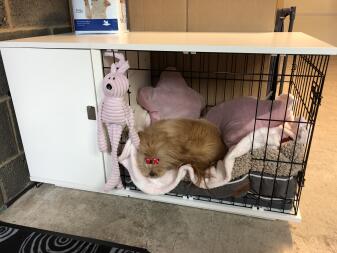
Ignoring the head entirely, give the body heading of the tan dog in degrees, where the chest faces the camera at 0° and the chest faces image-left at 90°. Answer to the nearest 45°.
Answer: approximately 45°

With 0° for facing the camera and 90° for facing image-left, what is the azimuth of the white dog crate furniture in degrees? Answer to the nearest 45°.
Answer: approximately 0°
